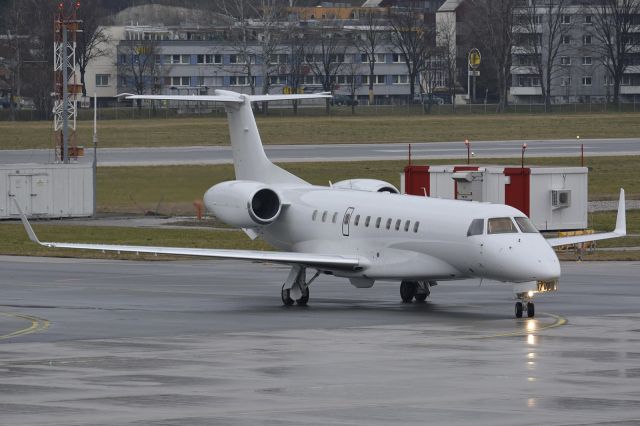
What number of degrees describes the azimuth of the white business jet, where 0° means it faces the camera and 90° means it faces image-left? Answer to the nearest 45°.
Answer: approximately 315°
